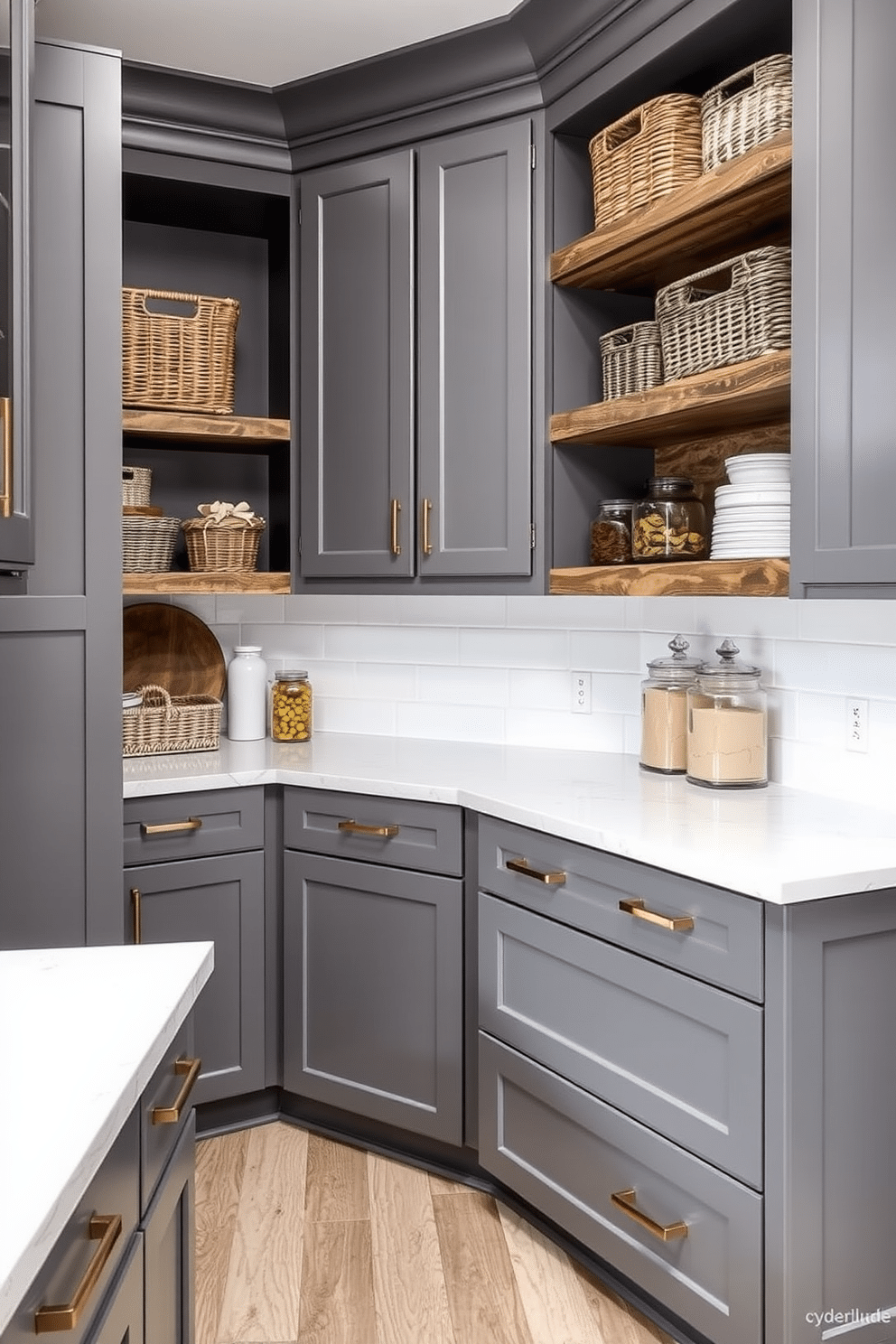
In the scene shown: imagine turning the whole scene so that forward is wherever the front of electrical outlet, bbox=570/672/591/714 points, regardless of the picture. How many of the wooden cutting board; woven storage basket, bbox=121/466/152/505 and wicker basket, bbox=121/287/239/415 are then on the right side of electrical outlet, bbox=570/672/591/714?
3

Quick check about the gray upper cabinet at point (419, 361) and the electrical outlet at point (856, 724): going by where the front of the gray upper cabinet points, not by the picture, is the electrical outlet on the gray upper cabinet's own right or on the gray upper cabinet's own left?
on the gray upper cabinet's own left

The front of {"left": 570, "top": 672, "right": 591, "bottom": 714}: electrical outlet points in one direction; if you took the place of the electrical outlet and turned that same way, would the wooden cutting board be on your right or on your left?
on your right

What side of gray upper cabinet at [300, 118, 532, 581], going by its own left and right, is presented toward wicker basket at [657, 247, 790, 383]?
left

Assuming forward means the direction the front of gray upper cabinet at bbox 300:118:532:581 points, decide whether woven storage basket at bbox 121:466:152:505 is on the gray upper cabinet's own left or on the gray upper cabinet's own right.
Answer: on the gray upper cabinet's own right

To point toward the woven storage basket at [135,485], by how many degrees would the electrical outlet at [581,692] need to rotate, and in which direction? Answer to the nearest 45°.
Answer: approximately 90° to its right

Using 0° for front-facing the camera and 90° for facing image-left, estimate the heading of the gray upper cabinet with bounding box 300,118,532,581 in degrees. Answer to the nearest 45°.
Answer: approximately 45°

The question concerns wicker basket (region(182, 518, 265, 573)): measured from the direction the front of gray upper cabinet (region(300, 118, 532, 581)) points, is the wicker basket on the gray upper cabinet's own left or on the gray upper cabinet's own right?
on the gray upper cabinet's own right

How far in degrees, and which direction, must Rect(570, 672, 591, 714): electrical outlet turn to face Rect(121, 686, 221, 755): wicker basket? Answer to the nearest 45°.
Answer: approximately 90° to its right

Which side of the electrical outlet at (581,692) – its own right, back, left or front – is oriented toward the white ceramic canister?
right

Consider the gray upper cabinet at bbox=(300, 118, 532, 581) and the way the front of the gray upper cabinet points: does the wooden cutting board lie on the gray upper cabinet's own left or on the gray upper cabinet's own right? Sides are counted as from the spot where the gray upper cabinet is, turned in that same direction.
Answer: on the gray upper cabinet's own right

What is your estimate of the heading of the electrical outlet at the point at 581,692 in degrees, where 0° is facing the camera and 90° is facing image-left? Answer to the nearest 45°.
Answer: approximately 0°
